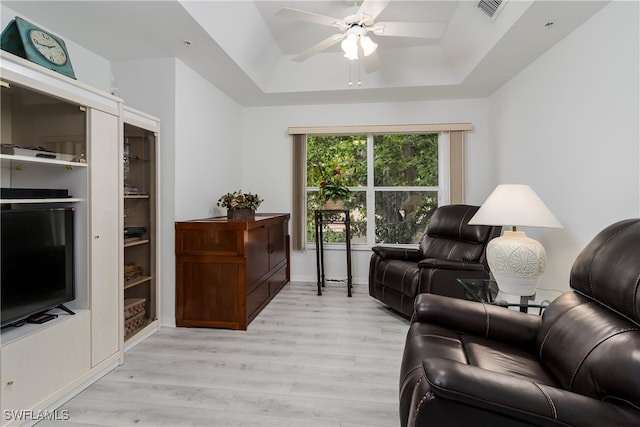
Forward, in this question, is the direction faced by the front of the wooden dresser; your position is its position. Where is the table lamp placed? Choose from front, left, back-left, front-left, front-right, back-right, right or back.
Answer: front-right

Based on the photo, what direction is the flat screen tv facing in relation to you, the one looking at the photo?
facing the viewer and to the right of the viewer

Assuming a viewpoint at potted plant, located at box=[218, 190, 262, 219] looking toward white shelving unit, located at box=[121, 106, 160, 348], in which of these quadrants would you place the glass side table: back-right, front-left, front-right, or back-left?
back-left

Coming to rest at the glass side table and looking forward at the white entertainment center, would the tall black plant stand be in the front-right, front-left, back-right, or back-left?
front-right

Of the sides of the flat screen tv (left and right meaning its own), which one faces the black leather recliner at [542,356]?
front

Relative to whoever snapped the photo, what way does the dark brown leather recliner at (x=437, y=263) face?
facing the viewer and to the left of the viewer

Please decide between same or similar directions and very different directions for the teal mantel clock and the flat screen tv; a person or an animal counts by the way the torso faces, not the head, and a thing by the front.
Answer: same or similar directions

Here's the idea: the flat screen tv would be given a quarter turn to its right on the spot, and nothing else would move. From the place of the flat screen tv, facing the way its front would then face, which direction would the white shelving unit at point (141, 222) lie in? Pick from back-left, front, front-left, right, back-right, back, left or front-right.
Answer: back

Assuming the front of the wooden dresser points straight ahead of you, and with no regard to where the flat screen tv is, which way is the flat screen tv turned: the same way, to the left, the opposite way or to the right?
the same way

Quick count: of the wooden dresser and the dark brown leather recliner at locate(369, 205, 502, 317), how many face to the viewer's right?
1

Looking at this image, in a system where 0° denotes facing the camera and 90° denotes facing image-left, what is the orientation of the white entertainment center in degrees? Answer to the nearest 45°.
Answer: approximately 315°

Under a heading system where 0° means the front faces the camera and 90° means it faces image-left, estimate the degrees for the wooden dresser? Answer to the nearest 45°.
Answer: approximately 270°

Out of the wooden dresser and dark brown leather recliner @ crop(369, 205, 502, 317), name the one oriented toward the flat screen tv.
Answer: the dark brown leather recliner

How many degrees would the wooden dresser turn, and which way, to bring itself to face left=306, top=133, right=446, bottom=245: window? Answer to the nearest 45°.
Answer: approximately 45° to its left
